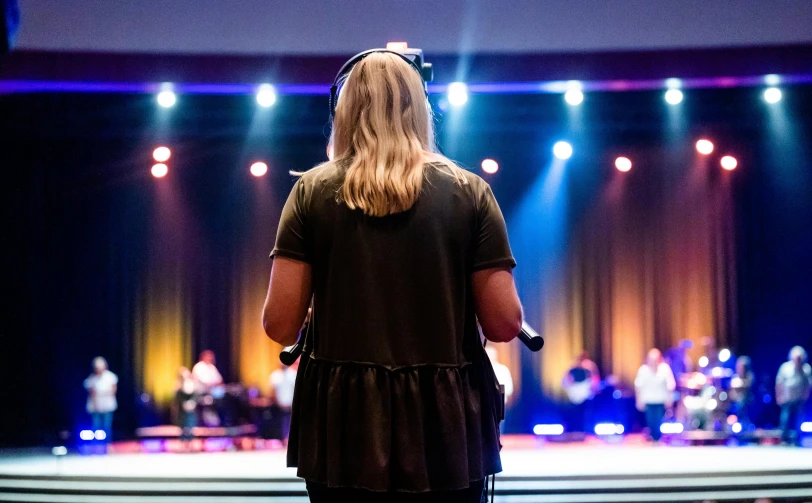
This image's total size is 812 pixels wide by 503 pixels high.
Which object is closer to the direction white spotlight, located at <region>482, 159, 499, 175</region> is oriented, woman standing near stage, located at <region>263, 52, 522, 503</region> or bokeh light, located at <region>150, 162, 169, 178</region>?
the woman standing near stage

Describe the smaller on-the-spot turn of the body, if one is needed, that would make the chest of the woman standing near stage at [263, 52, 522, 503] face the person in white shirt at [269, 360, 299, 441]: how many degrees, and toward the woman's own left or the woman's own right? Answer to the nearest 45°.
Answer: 0° — they already face them

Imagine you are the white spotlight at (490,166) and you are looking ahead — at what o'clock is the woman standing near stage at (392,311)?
The woman standing near stage is roughly at 12 o'clock from the white spotlight.

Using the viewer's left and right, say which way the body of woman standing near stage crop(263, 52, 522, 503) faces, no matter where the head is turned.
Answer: facing away from the viewer
